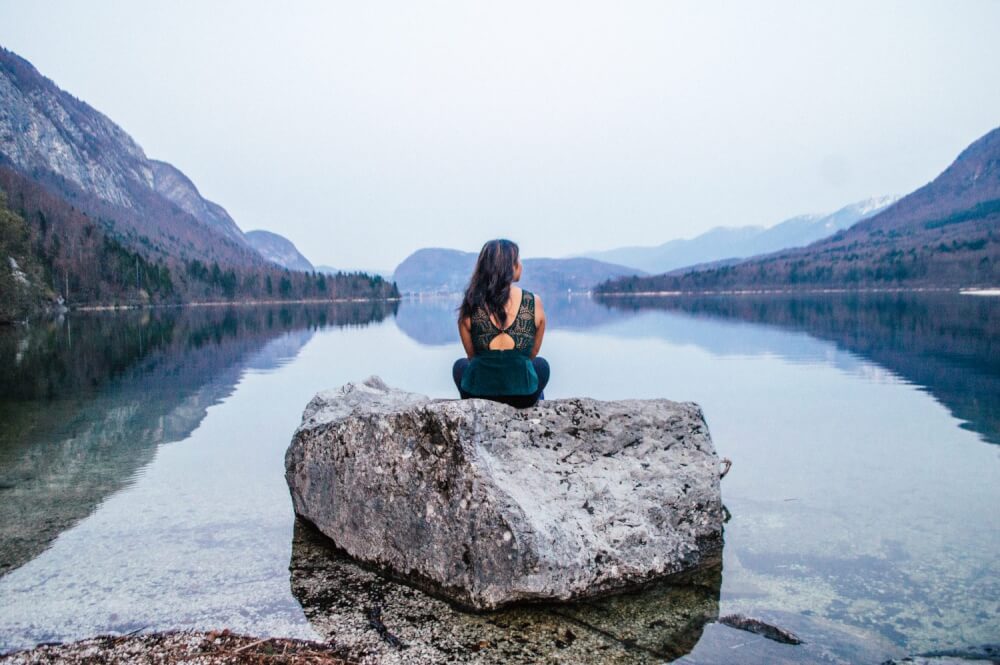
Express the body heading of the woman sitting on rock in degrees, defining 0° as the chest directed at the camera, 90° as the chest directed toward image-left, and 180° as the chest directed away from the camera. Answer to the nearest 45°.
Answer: approximately 180°
